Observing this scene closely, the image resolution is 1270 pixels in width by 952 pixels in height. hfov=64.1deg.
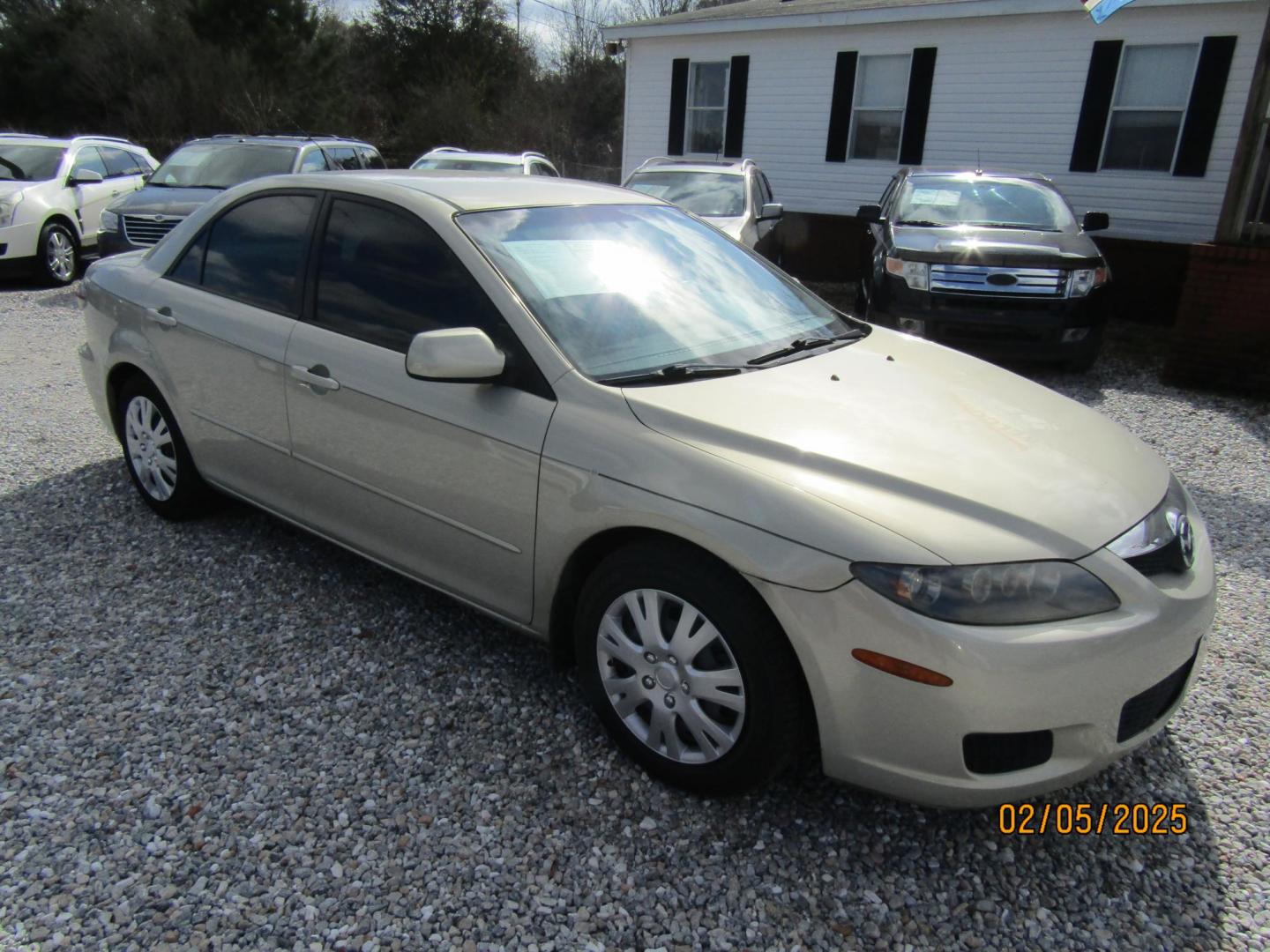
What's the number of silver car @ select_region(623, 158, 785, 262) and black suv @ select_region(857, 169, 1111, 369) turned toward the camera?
2

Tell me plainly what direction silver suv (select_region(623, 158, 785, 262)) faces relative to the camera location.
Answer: facing the viewer

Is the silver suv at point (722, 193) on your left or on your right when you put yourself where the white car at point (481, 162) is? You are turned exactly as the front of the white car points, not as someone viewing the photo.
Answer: on your left

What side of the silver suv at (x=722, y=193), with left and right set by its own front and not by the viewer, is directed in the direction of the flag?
left

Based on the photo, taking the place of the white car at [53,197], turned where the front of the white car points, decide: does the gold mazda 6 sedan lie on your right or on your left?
on your left

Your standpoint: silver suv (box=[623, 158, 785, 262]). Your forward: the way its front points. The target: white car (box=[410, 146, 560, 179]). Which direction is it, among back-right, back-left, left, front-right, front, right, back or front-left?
back-right

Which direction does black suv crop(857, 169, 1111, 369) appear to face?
toward the camera

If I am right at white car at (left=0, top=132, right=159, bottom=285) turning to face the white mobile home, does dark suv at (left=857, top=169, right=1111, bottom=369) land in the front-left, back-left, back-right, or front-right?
front-right

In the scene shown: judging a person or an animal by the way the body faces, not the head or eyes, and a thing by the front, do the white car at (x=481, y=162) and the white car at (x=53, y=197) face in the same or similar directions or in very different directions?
same or similar directions

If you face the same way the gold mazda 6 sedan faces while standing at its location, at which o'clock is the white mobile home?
The white mobile home is roughly at 8 o'clock from the gold mazda 6 sedan.

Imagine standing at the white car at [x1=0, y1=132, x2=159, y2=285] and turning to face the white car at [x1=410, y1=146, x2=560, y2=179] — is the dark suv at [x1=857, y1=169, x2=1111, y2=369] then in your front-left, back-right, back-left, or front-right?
front-right

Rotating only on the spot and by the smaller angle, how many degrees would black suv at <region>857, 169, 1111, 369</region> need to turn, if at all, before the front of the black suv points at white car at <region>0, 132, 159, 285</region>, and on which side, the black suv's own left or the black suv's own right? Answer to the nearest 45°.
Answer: approximately 90° to the black suv's own right

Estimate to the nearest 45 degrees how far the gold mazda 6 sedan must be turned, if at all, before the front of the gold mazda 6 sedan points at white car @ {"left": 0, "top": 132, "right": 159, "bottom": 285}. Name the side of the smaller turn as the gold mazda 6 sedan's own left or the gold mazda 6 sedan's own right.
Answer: approximately 180°

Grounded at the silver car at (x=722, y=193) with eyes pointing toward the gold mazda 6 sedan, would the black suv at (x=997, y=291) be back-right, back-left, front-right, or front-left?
front-left

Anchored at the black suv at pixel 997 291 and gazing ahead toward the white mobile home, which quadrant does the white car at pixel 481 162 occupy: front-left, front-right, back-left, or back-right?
front-left
